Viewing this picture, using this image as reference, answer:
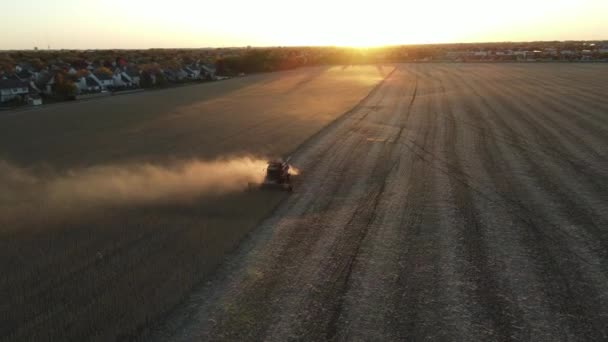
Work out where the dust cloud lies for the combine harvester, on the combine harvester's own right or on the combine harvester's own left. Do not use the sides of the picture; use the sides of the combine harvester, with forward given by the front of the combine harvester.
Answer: on the combine harvester's own right
